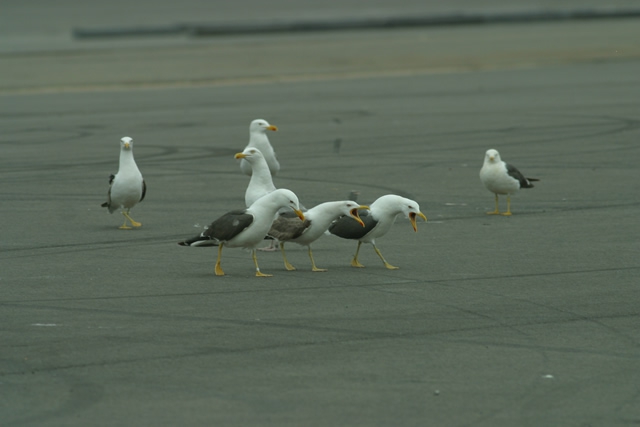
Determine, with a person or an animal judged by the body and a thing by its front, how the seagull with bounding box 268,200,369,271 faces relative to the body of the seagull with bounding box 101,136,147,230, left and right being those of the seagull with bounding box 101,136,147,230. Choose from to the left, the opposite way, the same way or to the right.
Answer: to the left

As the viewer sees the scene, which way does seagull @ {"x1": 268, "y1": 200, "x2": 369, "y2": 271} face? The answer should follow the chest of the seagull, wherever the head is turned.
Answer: to the viewer's right

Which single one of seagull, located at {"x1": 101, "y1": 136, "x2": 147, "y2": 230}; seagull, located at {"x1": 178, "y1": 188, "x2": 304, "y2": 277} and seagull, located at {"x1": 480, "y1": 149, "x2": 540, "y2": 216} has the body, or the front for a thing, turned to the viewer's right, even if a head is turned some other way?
seagull, located at {"x1": 178, "y1": 188, "x2": 304, "y2": 277}

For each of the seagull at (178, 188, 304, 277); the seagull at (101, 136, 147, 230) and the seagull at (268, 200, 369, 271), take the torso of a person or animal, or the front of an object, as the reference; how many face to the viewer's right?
2

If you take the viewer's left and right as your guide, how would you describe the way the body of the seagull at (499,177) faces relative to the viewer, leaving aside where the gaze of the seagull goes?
facing the viewer and to the left of the viewer

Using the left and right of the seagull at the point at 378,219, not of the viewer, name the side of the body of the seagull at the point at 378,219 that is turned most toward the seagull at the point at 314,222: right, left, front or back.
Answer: back

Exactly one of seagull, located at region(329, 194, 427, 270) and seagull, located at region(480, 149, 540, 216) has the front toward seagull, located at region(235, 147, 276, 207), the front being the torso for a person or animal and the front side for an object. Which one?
seagull, located at region(480, 149, 540, 216)

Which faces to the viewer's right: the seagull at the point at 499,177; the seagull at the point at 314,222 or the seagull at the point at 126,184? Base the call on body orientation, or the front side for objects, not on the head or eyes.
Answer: the seagull at the point at 314,222

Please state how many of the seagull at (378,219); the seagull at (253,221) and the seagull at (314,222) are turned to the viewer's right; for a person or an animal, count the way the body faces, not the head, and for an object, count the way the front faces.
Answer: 3

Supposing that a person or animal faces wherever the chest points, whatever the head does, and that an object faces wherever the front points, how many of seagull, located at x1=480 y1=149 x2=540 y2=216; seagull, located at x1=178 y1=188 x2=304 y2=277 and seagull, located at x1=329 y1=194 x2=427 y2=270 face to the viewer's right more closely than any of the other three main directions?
2

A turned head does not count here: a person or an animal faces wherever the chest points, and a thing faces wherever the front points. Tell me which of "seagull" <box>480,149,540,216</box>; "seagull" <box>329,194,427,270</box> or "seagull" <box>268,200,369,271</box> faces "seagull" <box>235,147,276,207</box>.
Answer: "seagull" <box>480,149,540,216</box>

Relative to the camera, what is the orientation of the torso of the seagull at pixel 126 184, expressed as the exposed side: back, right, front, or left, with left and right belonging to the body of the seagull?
front

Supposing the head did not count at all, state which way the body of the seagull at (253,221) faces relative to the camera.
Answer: to the viewer's right

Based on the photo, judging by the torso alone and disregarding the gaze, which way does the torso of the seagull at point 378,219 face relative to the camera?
to the viewer's right

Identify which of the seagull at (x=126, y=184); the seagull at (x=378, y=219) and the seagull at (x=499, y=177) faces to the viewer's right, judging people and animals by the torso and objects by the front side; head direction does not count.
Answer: the seagull at (x=378, y=219)

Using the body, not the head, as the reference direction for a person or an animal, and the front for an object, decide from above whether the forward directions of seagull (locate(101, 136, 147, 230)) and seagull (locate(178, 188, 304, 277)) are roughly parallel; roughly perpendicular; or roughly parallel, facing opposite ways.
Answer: roughly perpendicular
